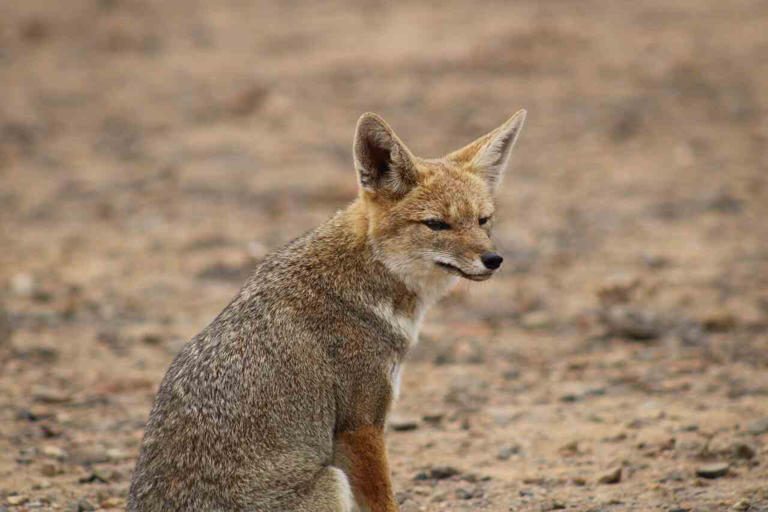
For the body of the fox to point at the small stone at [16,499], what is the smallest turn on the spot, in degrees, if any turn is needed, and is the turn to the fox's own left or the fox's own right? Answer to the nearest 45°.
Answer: approximately 135° to the fox's own left

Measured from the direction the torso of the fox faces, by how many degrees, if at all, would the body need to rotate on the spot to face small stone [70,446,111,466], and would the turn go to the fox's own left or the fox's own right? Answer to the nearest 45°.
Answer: approximately 135° to the fox's own left

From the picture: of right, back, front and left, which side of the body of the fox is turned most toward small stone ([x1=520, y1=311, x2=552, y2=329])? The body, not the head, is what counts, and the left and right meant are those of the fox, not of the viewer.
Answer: left

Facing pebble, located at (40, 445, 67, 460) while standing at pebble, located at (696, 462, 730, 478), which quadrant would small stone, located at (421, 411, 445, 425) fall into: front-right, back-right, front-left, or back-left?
front-right

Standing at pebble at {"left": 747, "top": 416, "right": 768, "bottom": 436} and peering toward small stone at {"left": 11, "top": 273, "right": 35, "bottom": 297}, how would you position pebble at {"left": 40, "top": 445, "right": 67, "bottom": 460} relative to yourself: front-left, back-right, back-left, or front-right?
front-left

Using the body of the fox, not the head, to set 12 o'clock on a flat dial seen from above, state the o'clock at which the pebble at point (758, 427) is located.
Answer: The pebble is roughly at 11 o'clock from the fox.

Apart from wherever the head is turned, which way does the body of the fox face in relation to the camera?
to the viewer's right

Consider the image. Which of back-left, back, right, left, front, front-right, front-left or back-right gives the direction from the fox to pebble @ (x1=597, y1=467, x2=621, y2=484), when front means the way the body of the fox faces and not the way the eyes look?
front-left

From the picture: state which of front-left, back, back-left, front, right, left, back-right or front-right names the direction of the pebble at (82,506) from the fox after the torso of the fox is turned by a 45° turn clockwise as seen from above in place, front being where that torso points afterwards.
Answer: back

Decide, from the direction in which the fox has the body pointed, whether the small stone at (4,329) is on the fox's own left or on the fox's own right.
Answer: on the fox's own left

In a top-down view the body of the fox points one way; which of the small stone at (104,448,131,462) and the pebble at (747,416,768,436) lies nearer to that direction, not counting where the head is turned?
the pebble

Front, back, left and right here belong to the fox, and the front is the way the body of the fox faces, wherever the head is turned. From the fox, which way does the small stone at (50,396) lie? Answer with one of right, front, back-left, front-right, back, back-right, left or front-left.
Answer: back-left

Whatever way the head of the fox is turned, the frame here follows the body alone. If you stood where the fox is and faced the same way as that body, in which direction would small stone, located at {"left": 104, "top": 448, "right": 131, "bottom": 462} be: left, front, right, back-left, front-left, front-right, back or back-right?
back-left

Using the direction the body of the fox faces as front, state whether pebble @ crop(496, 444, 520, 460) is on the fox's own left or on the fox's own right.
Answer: on the fox's own left

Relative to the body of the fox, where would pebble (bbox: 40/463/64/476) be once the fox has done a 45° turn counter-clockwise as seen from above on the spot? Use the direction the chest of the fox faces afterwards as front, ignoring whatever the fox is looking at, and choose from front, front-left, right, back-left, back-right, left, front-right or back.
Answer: left

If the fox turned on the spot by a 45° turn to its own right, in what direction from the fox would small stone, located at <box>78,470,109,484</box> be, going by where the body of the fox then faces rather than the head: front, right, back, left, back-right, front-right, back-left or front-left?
back

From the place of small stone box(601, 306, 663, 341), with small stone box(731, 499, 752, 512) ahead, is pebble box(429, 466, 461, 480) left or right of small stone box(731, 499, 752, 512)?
right
